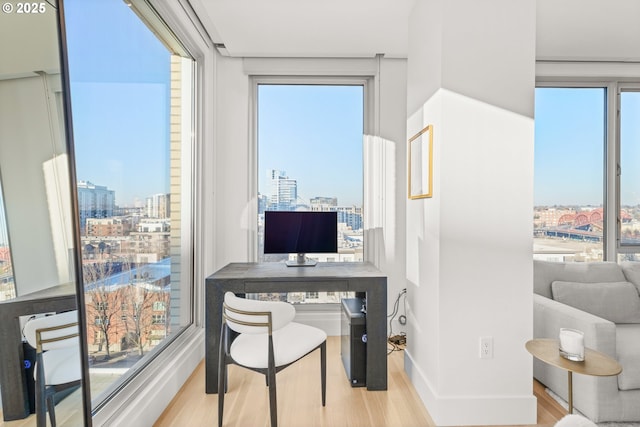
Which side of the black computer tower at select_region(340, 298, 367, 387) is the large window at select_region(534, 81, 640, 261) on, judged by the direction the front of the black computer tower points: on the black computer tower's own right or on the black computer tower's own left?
on the black computer tower's own left

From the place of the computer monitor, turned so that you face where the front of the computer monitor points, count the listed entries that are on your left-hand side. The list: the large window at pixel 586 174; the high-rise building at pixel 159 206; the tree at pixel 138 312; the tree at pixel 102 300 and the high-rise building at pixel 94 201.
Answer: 1

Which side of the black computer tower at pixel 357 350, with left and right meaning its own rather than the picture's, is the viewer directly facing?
front

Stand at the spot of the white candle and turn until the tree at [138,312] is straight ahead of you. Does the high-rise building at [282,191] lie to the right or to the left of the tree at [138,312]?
right

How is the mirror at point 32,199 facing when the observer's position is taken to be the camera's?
facing the viewer and to the right of the viewer

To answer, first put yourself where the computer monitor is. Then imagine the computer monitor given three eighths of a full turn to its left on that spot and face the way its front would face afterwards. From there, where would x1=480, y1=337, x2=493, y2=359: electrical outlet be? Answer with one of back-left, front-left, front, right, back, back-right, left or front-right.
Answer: right

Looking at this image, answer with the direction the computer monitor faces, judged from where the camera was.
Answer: facing the viewer

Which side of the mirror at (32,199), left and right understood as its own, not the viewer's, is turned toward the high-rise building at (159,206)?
left
